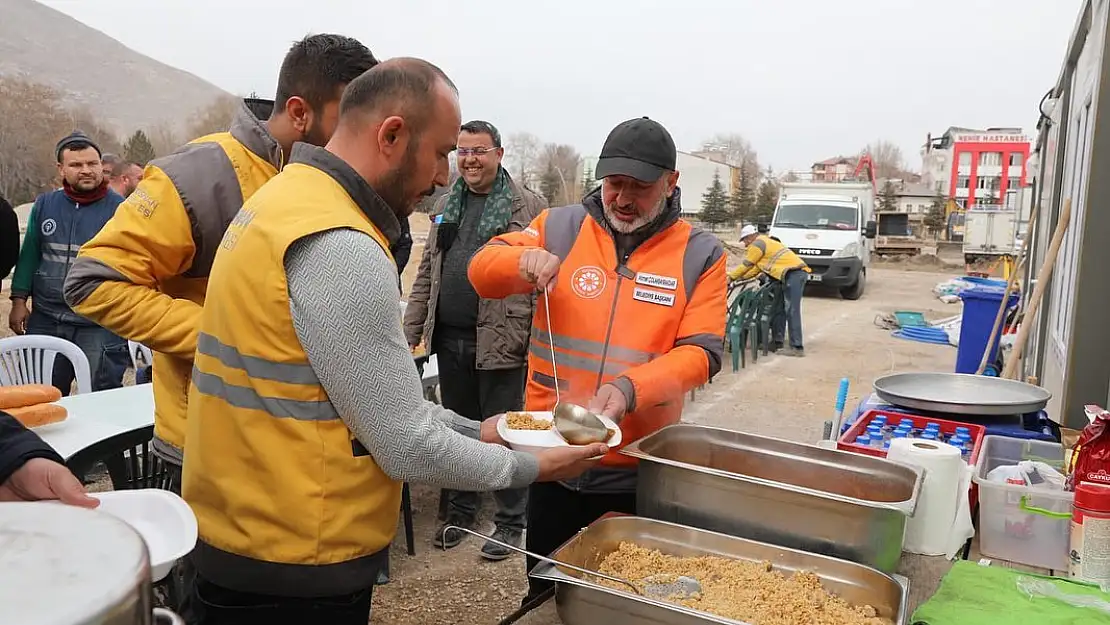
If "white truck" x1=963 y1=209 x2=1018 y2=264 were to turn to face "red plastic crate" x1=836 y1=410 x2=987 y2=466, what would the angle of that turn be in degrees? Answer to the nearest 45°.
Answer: approximately 180°

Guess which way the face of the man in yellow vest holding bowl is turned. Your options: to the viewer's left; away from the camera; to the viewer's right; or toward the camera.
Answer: to the viewer's right

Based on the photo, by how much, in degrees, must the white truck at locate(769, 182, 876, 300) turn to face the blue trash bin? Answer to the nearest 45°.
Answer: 0° — it already faces it

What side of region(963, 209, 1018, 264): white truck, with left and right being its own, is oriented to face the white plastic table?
back

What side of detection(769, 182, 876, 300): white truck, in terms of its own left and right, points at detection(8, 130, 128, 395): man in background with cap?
front

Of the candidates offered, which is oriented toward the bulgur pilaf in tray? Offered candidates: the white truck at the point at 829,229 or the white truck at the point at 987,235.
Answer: the white truck at the point at 829,229

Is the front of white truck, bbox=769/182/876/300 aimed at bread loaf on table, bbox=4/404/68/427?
yes

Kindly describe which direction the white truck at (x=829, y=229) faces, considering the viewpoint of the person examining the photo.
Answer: facing the viewer

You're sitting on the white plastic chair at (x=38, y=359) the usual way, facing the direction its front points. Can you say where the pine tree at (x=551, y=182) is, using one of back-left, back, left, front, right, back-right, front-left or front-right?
back-left

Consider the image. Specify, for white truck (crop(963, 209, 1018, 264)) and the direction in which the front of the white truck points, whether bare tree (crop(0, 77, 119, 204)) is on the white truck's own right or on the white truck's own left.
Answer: on the white truck's own left

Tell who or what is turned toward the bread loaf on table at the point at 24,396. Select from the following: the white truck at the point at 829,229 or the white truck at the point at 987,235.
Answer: the white truck at the point at 829,229

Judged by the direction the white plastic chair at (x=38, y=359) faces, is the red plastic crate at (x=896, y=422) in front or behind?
in front

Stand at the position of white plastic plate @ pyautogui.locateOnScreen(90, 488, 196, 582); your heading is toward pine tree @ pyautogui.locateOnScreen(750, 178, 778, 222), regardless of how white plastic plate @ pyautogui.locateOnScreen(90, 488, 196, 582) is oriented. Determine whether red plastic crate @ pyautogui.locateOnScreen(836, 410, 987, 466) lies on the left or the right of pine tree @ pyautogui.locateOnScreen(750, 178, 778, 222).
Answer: right

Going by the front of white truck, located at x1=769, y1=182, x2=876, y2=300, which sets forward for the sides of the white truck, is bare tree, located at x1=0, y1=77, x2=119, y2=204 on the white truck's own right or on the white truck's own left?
on the white truck's own right

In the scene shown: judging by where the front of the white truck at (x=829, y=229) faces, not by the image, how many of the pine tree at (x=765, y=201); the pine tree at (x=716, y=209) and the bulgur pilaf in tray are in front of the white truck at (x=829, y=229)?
1

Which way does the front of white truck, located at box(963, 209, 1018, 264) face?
away from the camera
